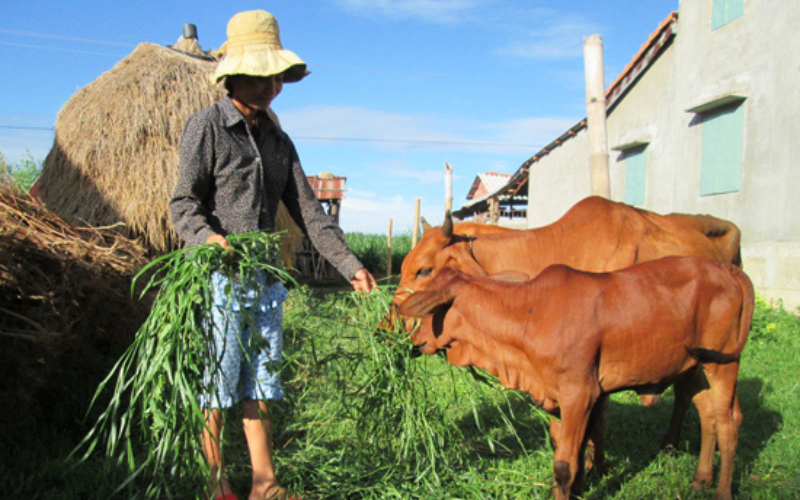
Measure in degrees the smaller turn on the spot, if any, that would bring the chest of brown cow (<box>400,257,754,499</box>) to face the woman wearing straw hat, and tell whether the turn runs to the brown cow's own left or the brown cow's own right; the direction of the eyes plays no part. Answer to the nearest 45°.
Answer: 0° — it already faces them

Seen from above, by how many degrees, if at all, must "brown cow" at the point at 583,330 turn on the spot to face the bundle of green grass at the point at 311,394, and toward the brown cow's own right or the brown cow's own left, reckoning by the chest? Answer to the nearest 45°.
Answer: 0° — it already faces it

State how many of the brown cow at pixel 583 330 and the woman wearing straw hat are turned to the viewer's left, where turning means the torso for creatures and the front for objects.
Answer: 1

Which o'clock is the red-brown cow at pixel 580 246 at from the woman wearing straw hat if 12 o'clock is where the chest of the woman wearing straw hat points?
The red-brown cow is roughly at 10 o'clock from the woman wearing straw hat.

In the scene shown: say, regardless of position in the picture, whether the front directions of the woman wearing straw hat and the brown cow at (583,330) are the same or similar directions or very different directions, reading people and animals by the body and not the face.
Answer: very different directions

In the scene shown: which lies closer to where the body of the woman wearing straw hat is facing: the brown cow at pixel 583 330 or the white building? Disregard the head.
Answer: the brown cow

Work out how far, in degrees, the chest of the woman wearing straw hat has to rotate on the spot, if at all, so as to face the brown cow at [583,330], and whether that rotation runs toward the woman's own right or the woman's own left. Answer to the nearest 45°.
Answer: approximately 45° to the woman's own left

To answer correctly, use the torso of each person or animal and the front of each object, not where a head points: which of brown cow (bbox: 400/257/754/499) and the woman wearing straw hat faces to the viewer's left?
the brown cow

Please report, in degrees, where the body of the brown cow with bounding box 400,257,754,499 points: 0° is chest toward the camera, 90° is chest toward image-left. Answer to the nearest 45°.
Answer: approximately 90°

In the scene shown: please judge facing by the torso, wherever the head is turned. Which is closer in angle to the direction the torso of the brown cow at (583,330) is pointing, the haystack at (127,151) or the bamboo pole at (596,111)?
the haystack
